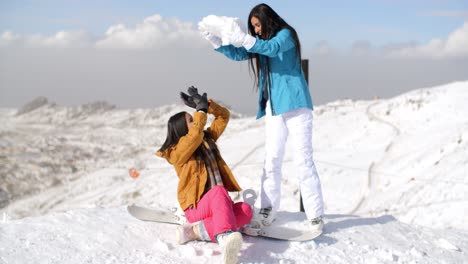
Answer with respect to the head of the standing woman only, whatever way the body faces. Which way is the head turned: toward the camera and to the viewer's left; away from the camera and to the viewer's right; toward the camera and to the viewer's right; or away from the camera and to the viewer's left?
toward the camera and to the viewer's left

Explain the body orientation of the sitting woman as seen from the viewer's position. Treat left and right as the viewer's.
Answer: facing the viewer and to the right of the viewer

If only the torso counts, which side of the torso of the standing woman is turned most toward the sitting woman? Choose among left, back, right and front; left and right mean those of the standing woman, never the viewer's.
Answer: front

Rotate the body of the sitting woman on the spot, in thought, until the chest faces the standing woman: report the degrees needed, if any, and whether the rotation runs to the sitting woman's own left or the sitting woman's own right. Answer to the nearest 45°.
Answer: approximately 45° to the sitting woman's own left

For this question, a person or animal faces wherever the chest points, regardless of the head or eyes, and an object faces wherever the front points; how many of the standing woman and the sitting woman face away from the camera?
0
